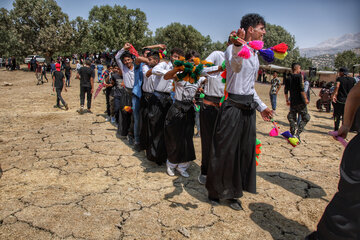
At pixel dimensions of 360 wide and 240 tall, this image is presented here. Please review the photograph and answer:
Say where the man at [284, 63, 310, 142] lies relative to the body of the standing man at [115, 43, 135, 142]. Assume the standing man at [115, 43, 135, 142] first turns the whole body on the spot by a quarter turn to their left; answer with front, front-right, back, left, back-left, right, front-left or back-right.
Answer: front-right

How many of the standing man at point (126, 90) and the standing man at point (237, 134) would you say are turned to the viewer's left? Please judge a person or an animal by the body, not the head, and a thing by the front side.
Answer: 0

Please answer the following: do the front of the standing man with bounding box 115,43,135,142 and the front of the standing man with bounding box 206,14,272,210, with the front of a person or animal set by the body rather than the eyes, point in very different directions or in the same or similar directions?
same or similar directions

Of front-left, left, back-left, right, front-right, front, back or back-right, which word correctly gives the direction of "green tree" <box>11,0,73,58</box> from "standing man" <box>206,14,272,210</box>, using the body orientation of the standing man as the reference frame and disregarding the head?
back

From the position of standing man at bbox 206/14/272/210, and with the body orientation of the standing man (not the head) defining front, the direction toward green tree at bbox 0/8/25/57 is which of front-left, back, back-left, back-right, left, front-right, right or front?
back

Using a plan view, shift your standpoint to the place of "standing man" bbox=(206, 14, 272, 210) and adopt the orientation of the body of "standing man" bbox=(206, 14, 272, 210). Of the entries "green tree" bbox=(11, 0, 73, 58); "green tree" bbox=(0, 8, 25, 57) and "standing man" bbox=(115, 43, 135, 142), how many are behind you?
3

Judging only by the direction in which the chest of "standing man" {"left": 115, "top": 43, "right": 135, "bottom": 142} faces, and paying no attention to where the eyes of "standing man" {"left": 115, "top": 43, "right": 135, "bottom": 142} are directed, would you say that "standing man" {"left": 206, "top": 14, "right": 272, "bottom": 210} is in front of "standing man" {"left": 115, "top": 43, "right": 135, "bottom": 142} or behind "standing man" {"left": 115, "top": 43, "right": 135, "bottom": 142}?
in front

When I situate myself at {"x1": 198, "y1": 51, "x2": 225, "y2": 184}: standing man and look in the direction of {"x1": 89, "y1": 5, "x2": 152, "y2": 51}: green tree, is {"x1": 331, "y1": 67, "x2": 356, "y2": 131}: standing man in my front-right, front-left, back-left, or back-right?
front-right
